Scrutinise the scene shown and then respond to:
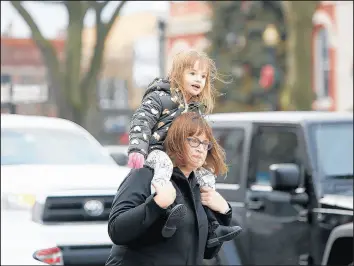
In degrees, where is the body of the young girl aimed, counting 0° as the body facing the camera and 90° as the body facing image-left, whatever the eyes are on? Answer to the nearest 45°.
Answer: approximately 315°

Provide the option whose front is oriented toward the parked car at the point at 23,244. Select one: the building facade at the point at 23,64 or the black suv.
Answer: the building facade

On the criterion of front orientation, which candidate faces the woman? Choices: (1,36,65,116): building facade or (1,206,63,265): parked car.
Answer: the building facade

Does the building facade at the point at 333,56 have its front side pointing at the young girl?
yes

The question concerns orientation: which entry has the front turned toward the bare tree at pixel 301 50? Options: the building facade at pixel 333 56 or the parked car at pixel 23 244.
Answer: the building facade

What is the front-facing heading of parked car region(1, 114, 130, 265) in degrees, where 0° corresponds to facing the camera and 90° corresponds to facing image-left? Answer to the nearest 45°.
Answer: approximately 315°

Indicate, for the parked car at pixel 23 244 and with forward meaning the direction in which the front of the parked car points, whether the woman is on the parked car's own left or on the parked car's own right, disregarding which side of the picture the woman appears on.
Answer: on the parked car's own left

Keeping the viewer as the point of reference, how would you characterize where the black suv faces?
facing the viewer and to the right of the viewer

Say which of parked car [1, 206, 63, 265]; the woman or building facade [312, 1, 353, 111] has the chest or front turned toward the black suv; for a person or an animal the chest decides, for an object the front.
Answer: the building facade
